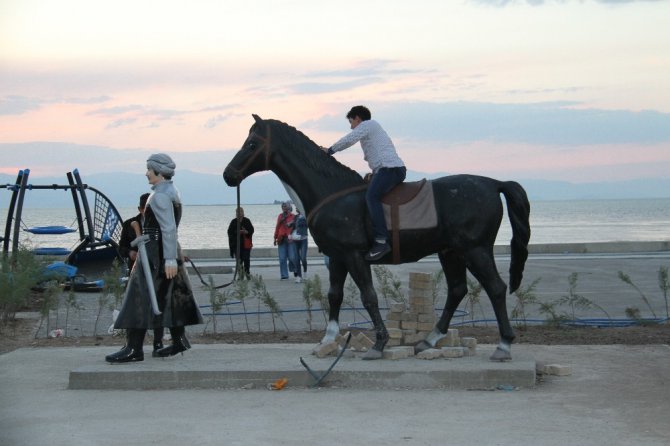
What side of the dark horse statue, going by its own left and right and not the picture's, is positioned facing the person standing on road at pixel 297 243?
right

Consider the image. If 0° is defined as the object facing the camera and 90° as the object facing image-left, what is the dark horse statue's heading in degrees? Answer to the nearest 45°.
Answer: approximately 90°

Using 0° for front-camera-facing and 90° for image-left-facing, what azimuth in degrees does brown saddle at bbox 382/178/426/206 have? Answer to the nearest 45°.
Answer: approximately 90°
